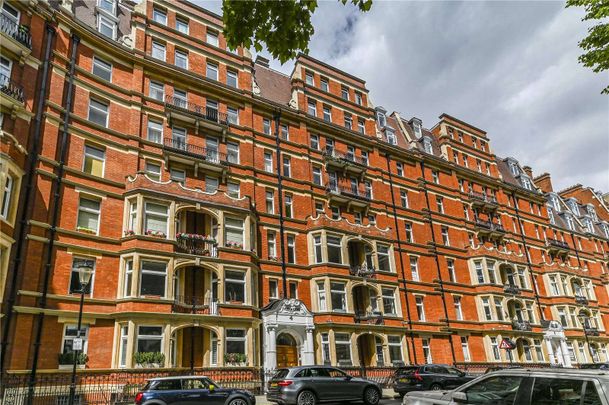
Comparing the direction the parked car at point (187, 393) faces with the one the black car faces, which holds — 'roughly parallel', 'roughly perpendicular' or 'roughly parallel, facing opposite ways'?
roughly parallel

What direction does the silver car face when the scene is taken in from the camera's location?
facing to the left of the viewer

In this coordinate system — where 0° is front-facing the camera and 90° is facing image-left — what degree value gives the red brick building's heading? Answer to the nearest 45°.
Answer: approximately 315°

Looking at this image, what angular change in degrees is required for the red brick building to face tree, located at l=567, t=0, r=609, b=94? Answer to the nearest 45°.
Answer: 0° — it already faces it

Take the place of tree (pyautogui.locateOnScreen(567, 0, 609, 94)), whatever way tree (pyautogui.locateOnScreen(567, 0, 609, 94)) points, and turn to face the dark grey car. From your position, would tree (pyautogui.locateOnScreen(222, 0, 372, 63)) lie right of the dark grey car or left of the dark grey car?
left

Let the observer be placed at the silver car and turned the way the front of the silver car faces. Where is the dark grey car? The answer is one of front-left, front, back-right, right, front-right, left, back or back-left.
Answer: front-right
